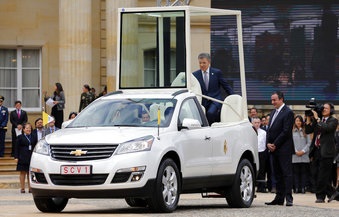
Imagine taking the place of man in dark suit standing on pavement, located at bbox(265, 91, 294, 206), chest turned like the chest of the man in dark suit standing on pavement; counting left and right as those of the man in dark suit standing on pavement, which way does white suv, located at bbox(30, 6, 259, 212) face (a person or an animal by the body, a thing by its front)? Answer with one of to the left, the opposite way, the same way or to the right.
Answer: the same way

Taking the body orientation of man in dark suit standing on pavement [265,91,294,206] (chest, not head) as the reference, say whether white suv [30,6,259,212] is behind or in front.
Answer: in front

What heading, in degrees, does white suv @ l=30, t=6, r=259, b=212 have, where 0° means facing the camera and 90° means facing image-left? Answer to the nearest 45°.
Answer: approximately 45°

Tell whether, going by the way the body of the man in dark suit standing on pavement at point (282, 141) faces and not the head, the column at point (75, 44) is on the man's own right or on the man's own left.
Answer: on the man's own right

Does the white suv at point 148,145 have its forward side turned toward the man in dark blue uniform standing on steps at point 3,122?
no

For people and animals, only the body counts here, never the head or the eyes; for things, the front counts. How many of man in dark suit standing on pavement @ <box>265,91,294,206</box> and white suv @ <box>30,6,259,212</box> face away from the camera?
0

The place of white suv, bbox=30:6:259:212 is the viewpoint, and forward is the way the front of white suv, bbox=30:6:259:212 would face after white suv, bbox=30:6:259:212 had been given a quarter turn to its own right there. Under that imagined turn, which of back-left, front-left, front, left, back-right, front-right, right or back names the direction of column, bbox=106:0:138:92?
front-right

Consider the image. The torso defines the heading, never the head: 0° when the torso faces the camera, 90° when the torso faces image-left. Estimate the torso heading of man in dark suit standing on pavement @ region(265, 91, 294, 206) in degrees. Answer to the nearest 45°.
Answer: approximately 45°

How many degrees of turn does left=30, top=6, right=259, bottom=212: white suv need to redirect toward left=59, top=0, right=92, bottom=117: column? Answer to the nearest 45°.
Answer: approximately 135° to its right

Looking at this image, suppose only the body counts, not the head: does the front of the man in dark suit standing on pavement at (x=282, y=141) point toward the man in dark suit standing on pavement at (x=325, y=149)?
no
